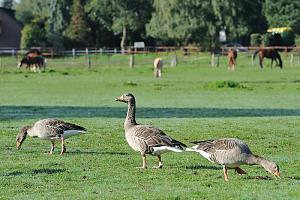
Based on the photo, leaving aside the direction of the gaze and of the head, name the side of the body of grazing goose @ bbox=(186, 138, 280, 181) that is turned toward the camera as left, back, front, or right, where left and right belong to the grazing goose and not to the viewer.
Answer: right

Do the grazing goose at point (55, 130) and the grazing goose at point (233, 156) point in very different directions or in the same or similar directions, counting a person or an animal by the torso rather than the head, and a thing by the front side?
very different directions

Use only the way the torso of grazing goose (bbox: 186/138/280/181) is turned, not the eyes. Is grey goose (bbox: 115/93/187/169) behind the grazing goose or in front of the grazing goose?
behind

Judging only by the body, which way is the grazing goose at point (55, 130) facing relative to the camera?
to the viewer's left

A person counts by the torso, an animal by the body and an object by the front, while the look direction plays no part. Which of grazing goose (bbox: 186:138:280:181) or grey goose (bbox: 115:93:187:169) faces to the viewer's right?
the grazing goose

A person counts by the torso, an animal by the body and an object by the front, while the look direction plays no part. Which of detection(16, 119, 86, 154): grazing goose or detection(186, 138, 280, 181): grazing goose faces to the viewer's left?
detection(16, 119, 86, 154): grazing goose

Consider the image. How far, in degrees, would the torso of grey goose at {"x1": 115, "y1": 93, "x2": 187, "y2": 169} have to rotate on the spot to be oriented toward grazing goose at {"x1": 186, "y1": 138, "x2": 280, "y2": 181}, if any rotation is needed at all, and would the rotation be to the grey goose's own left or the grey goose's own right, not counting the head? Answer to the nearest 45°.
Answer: approximately 135° to the grey goose's own left

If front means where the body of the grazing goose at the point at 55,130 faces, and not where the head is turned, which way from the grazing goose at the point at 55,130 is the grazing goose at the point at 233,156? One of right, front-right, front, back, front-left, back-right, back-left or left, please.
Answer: back-left

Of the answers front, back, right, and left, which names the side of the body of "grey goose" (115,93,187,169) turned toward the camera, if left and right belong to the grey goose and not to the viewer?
left

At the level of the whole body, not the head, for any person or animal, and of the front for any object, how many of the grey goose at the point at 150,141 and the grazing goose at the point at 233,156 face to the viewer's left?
1
